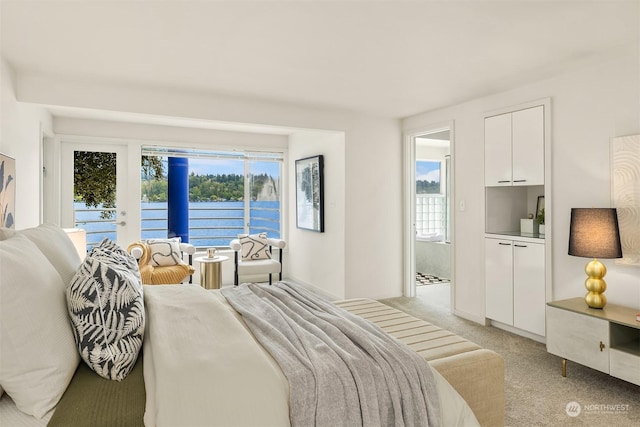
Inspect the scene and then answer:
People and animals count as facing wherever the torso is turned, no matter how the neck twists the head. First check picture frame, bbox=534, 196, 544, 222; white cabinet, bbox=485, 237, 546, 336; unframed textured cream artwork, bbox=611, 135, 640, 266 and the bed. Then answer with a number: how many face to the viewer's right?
1

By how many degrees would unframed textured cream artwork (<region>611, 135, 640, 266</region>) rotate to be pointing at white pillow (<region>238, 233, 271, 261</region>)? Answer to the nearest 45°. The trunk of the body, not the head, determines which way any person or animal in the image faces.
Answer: approximately 45° to its right

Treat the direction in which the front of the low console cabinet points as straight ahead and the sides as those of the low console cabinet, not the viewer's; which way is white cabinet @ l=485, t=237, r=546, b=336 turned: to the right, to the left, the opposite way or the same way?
the same way

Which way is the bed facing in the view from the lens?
facing to the right of the viewer

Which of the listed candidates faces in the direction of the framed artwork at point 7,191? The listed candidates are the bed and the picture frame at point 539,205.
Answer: the picture frame

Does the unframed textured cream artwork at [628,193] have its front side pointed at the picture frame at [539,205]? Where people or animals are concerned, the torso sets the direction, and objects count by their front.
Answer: no

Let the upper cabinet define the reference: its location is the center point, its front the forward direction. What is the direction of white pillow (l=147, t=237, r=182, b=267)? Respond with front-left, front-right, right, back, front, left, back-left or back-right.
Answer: front-right

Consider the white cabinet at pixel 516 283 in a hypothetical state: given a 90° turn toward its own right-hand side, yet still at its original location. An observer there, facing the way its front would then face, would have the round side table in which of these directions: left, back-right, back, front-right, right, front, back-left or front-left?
front-left

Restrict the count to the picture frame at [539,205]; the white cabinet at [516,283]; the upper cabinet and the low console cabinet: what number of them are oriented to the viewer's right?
0

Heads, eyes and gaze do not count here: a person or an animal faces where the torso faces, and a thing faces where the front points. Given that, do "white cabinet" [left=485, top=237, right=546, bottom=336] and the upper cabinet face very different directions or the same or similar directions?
same or similar directions

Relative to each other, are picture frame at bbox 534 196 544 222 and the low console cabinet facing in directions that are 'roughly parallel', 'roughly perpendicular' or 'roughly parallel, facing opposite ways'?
roughly parallel

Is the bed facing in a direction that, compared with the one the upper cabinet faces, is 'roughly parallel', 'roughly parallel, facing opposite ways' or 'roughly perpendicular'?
roughly parallel, facing opposite ways

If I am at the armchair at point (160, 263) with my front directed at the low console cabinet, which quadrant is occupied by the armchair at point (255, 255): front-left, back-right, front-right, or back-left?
front-left

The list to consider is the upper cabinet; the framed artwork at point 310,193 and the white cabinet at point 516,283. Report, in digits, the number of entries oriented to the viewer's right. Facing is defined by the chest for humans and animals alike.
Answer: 0

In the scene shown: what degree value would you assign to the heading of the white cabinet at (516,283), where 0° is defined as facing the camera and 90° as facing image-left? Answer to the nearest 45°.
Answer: approximately 45°

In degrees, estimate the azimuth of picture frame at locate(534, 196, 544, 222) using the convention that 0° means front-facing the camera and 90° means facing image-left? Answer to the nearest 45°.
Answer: approximately 45°

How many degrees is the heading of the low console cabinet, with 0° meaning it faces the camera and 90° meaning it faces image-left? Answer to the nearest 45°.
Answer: approximately 45°

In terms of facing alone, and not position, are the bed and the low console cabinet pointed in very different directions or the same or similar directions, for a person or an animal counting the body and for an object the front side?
very different directions

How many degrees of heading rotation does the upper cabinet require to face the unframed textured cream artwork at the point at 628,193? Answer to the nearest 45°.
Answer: approximately 90° to its left

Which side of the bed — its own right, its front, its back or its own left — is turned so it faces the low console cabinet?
front

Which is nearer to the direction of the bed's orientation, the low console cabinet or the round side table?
the low console cabinet
